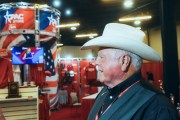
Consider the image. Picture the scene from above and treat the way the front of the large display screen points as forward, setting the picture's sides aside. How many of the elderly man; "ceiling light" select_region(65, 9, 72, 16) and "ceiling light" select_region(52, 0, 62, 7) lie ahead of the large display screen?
1

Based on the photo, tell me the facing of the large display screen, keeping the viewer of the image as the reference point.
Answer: facing the viewer

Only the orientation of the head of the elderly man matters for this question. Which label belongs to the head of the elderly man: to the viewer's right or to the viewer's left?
to the viewer's left

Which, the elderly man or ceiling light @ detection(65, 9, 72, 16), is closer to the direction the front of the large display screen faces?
the elderly man

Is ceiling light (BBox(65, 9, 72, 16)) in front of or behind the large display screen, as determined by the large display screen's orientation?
behind

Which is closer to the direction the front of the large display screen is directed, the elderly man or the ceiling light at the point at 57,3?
the elderly man

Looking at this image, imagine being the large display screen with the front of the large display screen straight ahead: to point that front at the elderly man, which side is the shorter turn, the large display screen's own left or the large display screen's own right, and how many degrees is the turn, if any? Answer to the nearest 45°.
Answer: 0° — it already faces them
